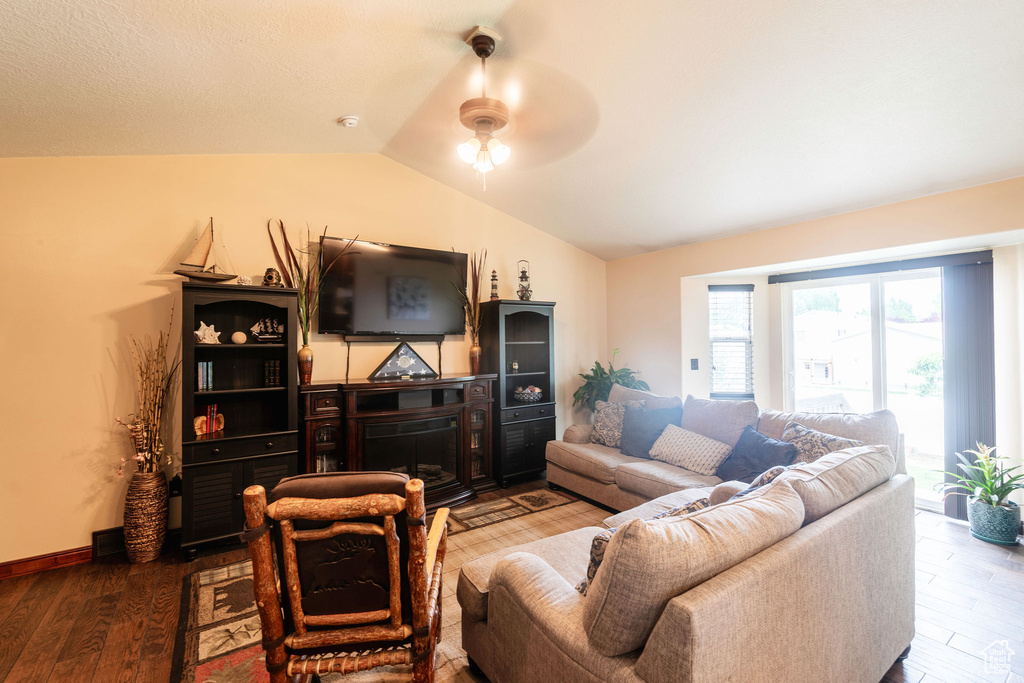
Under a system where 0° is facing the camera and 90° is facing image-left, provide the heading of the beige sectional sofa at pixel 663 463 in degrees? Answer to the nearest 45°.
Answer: approximately 45°

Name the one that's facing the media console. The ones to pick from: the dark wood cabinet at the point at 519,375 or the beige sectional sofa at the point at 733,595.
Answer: the beige sectional sofa

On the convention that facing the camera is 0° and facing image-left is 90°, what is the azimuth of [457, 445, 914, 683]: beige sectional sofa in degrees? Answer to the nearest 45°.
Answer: approximately 135°

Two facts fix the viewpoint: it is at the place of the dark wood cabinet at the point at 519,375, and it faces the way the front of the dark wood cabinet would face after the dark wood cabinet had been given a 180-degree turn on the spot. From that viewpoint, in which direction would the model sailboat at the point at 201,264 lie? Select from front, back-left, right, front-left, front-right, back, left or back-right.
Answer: left

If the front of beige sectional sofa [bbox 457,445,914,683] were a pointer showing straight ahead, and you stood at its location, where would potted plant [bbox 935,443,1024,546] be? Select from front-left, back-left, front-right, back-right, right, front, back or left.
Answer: right

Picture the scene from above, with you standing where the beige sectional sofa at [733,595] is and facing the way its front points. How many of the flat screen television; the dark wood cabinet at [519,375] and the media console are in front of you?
3

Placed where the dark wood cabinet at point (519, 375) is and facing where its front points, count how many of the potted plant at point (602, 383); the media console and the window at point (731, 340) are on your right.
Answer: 1

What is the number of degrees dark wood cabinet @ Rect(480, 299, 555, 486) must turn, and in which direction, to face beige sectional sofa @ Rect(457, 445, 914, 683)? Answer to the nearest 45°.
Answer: approximately 45° to its right

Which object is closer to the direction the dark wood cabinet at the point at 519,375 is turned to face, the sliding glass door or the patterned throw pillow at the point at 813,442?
the patterned throw pillow

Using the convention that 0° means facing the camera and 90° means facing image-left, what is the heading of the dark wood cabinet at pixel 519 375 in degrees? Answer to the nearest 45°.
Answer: approximately 315°
